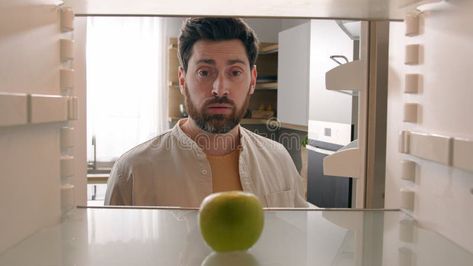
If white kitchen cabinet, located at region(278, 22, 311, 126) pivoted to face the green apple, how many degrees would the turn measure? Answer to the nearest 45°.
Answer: approximately 45° to its left

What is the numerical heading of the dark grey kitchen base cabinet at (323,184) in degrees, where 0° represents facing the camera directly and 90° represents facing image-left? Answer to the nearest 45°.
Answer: approximately 45°
